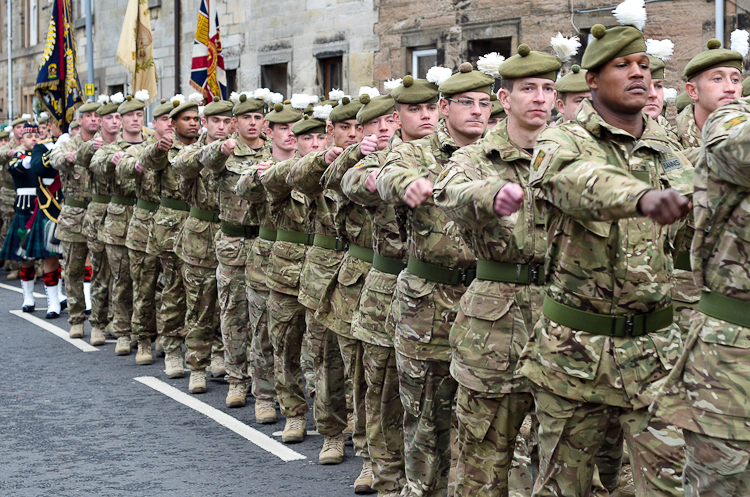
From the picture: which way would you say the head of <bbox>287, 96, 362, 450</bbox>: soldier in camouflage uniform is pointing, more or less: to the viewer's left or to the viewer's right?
to the viewer's right

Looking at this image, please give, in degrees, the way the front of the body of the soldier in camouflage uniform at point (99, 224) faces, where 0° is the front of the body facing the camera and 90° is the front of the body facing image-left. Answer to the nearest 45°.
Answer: approximately 315°

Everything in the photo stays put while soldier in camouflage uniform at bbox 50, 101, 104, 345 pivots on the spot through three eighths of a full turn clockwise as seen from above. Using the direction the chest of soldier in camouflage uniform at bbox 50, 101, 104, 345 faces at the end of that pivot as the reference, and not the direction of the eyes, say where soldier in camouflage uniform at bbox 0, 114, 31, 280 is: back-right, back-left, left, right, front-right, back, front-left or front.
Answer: right

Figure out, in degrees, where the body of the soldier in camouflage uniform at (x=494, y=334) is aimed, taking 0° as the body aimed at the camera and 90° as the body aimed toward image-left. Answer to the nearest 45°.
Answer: approximately 315°

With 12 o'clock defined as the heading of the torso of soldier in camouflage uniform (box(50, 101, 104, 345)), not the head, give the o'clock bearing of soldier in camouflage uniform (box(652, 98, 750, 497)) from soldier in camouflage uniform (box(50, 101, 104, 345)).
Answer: soldier in camouflage uniform (box(652, 98, 750, 497)) is roughly at 1 o'clock from soldier in camouflage uniform (box(50, 101, 104, 345)).

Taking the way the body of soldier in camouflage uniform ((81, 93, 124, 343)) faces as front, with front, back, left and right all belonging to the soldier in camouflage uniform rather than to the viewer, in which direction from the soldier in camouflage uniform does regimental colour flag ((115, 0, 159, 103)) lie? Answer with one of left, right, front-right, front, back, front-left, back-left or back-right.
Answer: back-left

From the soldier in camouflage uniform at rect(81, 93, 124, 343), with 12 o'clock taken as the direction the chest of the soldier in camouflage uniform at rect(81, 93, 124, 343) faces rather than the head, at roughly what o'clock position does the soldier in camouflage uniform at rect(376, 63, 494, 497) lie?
the soldier in camouflage uniform at rect(376, 63, 494, 497) is roughly at 1 o'clock from the soldier in camouflage uniform at rect(81, 93, 124, 343).

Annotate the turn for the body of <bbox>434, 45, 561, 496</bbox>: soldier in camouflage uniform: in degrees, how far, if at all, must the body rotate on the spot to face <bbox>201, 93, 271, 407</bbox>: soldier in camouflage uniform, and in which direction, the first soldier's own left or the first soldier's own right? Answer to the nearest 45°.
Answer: approximately 180°

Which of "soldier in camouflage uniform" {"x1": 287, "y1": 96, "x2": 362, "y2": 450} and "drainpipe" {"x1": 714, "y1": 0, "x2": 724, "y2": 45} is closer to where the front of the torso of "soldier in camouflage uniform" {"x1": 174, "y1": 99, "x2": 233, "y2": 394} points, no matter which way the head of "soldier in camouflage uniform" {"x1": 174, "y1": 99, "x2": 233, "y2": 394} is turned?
the soldier in camouflage uniform

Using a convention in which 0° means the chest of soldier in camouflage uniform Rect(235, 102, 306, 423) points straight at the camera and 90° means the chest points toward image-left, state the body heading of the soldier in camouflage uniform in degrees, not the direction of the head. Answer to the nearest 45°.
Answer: approximately 315°
